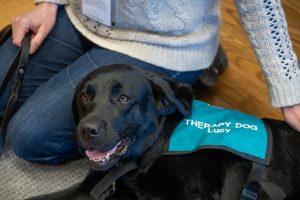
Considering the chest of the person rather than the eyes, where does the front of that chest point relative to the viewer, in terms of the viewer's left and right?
facing the viewer and to the left of the viewer
